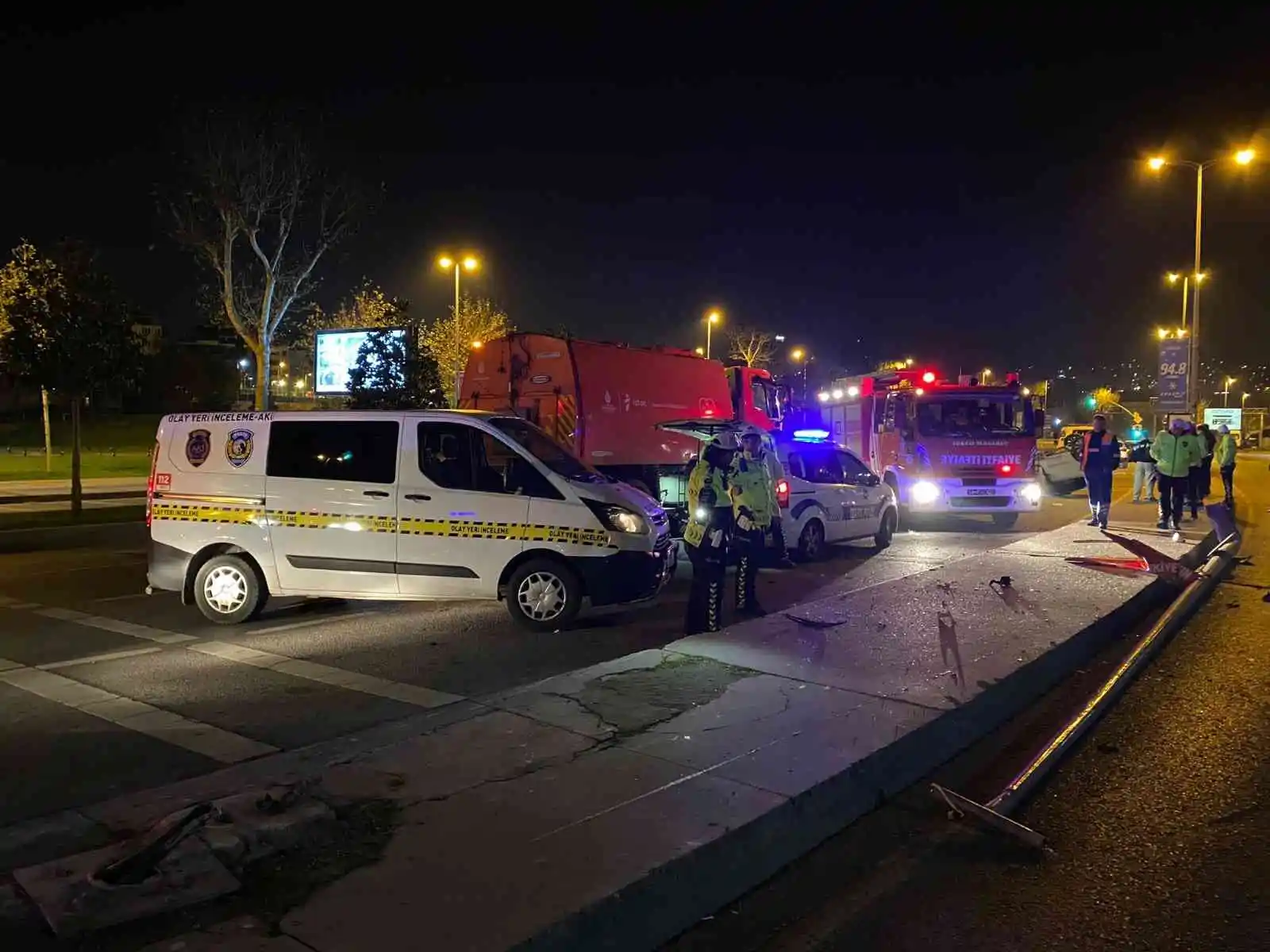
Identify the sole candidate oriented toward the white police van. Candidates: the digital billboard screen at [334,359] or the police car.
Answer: the digital billboard screen

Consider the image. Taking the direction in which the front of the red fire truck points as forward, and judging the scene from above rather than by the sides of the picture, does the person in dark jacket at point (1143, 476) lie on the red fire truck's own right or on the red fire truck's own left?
on the red fire truck's own left

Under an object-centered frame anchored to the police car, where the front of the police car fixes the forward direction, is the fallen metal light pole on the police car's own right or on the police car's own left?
on the police car's own right

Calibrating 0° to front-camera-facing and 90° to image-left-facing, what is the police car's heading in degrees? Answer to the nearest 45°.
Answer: approximately 225°

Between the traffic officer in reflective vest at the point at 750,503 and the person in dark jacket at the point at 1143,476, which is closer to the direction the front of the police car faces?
the person in dark jacket

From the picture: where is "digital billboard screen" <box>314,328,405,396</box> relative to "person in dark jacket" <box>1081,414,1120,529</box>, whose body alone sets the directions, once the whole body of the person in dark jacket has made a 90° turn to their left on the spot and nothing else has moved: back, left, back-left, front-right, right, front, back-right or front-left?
back

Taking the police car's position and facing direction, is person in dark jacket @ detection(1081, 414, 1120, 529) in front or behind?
in front

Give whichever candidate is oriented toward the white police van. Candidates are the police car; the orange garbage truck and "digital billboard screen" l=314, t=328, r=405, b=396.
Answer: the digital billboard screen

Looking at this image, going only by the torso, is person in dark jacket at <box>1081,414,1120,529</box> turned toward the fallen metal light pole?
yes

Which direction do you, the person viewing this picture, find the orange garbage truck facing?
facing away from the viewer and to the right of the viewer

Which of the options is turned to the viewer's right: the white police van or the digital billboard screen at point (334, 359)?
the white police van

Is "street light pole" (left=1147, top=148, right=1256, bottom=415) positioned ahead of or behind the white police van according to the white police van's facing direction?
ahead
